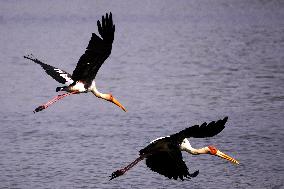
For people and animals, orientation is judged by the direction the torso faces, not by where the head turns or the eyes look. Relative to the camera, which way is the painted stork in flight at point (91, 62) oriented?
to the viewer's right
